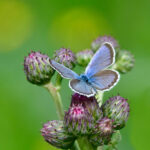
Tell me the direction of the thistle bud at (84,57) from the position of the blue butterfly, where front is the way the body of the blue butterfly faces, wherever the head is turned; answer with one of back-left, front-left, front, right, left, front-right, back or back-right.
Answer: front-right

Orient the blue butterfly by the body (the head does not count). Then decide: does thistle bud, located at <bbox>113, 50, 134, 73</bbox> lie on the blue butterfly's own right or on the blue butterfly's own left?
on the blue butterfly's own right

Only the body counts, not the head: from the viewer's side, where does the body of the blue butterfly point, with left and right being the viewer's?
facing away from the viewer and to the left of the viewer

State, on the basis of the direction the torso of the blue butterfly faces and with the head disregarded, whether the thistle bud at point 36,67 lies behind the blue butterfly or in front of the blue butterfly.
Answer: in front

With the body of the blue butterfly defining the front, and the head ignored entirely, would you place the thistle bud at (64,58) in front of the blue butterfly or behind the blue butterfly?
in front
